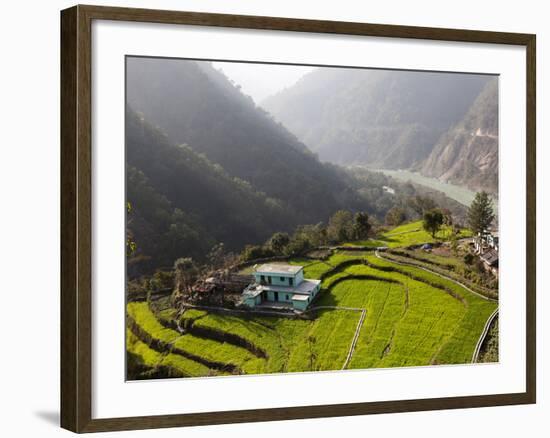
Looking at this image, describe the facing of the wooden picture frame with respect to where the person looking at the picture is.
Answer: facing the viewer and to the right of the viewer
